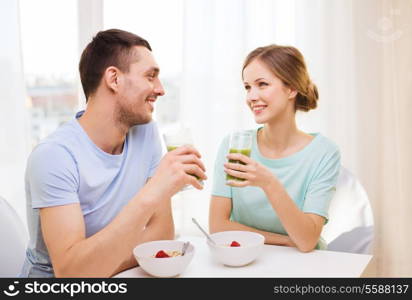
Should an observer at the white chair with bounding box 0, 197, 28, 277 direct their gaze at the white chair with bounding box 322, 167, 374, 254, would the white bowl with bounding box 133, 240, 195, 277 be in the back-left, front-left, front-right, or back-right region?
front-right

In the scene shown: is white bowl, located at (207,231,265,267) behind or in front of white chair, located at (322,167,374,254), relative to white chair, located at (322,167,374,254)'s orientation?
in front

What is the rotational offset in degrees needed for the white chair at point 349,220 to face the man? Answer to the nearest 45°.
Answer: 0° — it already faces them

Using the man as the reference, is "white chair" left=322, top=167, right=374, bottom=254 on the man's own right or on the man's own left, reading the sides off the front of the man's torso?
on the man's own left

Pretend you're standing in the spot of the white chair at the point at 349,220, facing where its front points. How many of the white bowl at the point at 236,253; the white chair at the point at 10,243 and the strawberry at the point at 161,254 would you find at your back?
0

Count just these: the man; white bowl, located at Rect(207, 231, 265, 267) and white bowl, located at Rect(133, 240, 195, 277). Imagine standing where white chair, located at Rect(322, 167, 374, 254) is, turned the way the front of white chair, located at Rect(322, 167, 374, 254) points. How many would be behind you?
0

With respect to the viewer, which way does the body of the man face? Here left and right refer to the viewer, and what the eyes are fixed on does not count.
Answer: facing the viewer and to the right of the viewer

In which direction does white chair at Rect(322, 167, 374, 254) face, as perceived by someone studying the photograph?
facing the viewer and to the left of the viewer

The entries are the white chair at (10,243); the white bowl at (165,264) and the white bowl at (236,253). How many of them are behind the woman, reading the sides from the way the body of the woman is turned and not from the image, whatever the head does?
0

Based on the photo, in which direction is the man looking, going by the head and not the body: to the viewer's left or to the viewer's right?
to the viewer's right
